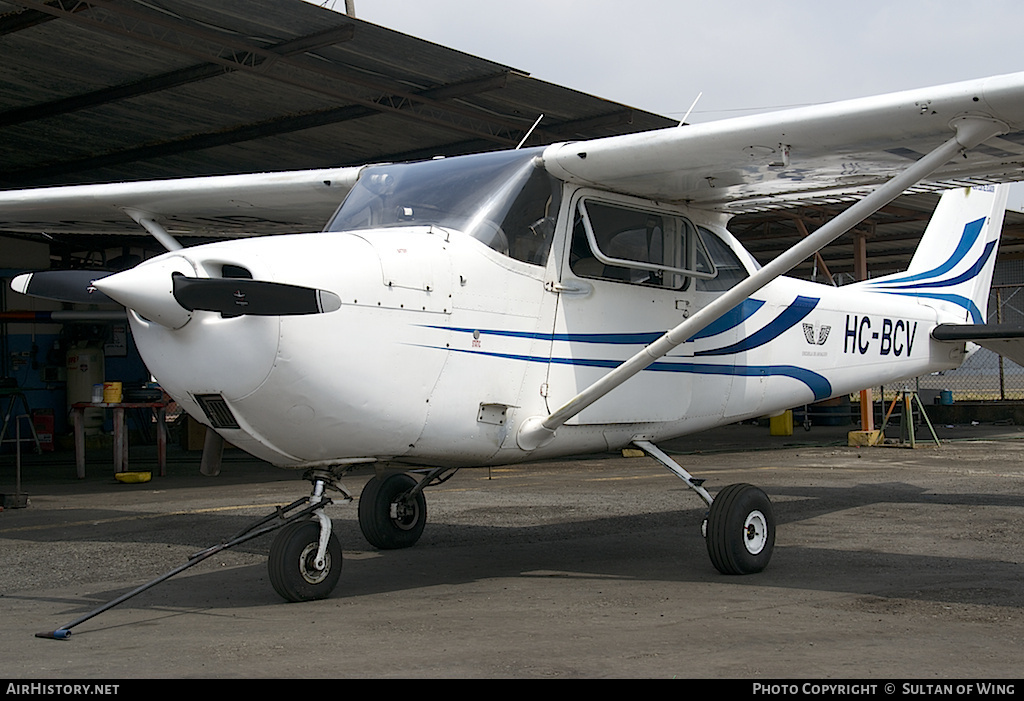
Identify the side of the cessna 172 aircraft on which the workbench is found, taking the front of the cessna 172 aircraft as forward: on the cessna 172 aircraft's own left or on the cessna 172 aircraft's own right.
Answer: on the cessna 172 aircraft's own right

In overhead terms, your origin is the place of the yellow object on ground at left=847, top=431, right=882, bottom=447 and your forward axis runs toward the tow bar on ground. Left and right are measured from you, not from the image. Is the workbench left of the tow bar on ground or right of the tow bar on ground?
right

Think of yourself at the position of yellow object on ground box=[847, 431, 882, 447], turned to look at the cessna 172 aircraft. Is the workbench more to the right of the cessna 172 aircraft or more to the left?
right

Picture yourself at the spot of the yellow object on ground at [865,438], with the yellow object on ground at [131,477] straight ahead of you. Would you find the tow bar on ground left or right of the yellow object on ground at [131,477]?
left

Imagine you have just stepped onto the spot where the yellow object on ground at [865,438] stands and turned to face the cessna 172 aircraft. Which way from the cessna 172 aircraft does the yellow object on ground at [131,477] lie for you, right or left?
right

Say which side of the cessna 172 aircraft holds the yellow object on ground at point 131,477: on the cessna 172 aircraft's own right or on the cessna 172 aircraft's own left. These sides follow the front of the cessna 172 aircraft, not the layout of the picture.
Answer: on the cessna 172 aircraft's own right

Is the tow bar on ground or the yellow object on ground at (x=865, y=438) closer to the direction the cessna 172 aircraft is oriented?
the tow bar on ground

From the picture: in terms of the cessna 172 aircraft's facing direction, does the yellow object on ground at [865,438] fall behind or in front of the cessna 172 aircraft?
behind
